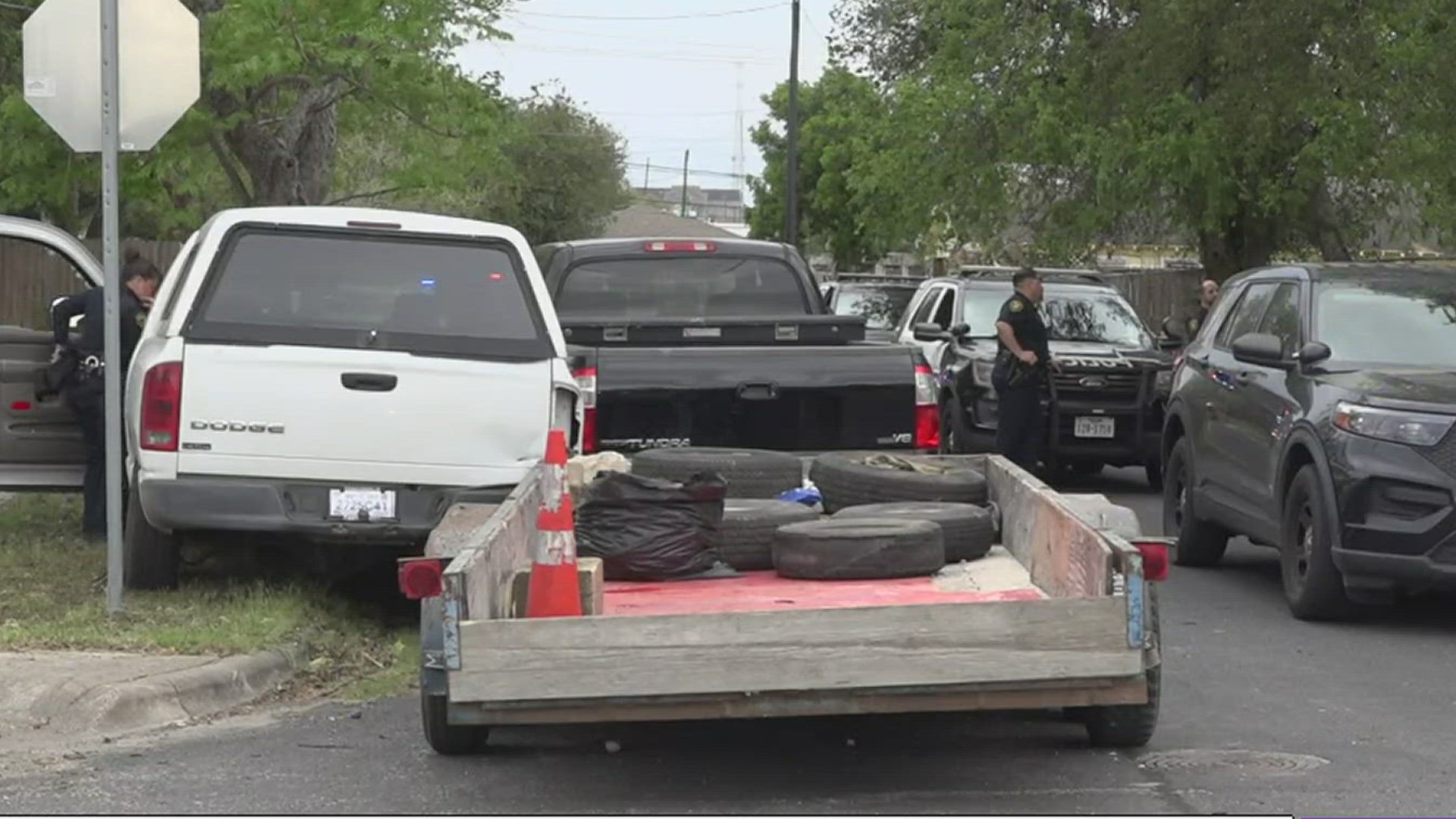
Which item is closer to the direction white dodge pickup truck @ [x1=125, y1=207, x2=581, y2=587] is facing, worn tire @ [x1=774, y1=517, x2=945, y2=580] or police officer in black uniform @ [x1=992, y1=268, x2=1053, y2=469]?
the police officer in black uniform

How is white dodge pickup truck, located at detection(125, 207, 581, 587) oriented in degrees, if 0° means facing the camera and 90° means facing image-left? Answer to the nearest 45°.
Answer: approximately 180°

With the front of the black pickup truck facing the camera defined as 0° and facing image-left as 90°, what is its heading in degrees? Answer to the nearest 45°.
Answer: approximately 180°

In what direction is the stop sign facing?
away from the camera

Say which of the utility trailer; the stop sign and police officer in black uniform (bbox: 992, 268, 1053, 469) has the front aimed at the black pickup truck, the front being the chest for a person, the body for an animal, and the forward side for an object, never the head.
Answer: the utility trailer

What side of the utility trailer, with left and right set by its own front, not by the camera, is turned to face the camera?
back

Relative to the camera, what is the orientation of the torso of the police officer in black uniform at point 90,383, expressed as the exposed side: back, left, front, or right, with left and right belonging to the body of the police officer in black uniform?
right

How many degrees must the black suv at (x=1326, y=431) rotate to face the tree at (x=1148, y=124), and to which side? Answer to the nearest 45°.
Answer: approximately 135° to its left
